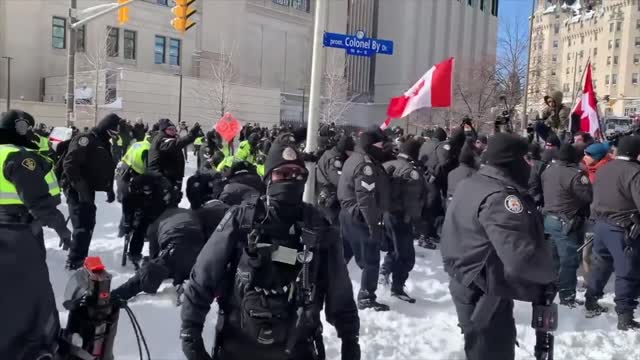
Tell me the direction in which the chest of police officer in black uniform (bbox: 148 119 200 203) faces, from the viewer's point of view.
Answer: to the viewer's right

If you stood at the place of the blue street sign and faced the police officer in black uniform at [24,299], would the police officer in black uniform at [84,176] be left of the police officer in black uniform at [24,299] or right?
right

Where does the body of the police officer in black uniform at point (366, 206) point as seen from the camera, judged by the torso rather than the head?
to the viewer's right

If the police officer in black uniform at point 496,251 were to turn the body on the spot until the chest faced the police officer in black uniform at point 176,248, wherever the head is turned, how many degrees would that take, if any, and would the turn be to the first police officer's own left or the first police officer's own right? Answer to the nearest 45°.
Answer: approximately 135° to the first police officer's own left

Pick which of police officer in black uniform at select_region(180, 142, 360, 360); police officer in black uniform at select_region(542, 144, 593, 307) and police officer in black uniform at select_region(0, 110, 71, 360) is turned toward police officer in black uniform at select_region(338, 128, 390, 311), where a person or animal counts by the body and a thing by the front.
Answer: police officer in black uniform at select_region(0, 110, 71, 360)

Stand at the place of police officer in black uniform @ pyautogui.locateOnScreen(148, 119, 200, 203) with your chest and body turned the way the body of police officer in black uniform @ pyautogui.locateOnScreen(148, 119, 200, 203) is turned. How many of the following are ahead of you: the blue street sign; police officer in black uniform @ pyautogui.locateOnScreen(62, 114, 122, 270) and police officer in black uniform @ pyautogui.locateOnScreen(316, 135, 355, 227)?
2

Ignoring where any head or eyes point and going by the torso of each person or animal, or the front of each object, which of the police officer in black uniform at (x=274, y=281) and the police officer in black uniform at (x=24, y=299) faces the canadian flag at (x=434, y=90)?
the police officer in black uniform at (x=24, y=299)
